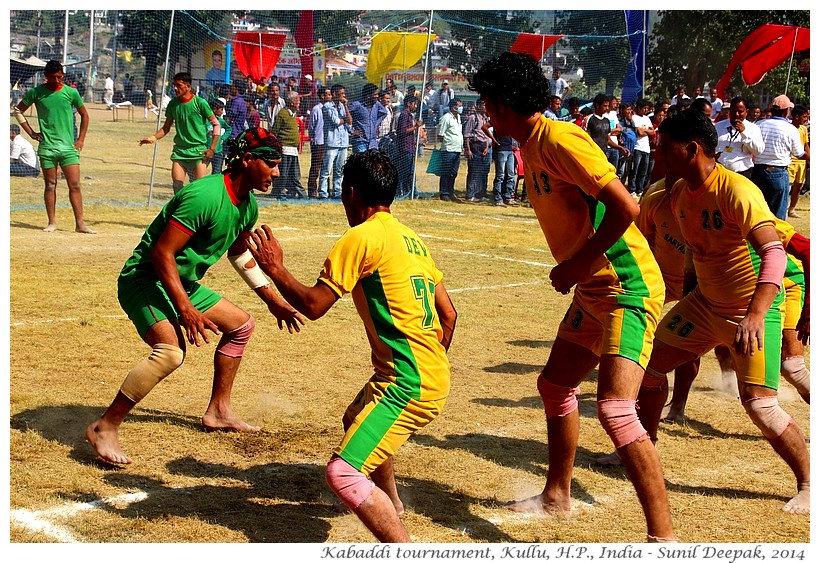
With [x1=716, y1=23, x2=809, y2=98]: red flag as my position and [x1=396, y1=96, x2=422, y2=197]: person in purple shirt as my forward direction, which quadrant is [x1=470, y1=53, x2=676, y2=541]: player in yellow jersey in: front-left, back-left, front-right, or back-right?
front-left

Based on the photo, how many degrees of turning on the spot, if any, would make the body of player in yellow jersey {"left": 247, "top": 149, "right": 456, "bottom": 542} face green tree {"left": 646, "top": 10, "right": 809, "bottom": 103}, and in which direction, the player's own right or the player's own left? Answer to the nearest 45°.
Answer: approximately 45° to the player's own right

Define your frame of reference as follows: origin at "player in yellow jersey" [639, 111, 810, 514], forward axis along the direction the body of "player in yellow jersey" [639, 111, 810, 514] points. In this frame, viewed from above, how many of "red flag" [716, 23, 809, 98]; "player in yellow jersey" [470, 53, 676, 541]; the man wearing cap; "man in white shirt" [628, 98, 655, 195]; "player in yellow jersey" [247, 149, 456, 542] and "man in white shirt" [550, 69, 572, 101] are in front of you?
2

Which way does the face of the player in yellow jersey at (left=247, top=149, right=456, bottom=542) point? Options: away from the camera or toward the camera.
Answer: away from the camera

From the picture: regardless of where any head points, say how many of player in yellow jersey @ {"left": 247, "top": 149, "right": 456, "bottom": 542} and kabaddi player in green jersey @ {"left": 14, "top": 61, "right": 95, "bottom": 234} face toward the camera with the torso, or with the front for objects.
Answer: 1

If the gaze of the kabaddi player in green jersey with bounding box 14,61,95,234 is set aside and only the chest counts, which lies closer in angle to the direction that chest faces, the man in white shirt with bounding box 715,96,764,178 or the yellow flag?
the man in white shirt

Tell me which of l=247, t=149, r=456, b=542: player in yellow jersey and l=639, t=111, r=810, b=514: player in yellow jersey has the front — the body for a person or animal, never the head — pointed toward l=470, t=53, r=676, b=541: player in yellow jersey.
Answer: l=639, t=111, r=810, b=514: player in yellow jersey

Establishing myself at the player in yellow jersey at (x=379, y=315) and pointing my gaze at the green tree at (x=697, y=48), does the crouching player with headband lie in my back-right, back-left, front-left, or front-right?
front-left

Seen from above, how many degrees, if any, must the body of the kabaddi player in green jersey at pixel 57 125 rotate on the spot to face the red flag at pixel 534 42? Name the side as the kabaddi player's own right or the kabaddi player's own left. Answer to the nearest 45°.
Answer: approximately 135° to the kabaddi player's own left

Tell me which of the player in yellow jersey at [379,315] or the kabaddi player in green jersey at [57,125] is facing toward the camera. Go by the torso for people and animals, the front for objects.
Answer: the kabaddi player in green jersey

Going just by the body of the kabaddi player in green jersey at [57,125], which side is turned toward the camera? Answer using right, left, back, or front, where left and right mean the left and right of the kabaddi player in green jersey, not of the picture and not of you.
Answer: front

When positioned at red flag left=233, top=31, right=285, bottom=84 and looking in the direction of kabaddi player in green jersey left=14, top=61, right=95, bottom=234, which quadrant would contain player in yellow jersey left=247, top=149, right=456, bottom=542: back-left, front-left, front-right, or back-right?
front-left

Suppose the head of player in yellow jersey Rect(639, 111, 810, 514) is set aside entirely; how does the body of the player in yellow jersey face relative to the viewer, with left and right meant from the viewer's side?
facing the viewer and to the left of the viewer

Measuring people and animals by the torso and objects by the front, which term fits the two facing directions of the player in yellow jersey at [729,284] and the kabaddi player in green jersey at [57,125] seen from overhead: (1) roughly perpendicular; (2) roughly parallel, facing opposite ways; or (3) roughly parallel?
roughly perpendicular

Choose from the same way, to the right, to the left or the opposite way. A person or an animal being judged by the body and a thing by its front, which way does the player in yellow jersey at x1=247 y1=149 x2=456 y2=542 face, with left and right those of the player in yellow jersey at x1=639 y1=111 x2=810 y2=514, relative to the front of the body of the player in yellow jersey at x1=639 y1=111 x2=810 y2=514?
to the right

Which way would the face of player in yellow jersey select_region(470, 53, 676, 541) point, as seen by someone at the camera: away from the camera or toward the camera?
away from the camera

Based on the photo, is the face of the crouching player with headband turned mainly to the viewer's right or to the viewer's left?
to the viewer's right
